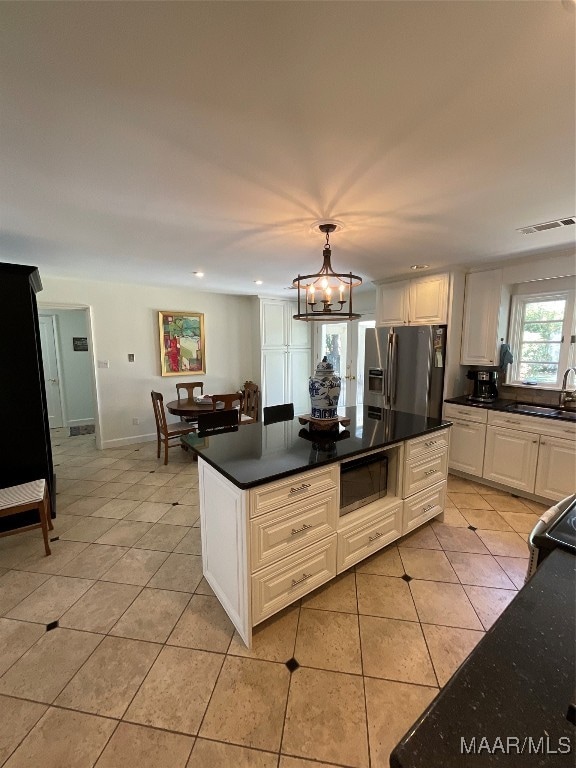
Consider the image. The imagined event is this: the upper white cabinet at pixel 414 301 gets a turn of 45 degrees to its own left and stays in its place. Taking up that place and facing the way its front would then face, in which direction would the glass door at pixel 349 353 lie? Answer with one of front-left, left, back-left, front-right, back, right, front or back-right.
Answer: back-right

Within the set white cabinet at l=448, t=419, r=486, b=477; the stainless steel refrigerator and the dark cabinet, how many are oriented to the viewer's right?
1

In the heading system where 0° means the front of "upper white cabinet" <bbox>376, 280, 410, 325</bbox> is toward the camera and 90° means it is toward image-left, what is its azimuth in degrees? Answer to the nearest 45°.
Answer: approximately 45°

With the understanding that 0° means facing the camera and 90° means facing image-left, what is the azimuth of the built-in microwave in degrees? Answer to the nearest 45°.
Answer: approximately 315°

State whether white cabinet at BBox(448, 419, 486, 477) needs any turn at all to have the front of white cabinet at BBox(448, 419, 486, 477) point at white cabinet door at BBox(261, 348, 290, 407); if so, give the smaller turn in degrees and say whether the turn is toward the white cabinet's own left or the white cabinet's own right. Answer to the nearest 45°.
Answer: approximately 45° to the white cabinet's own right

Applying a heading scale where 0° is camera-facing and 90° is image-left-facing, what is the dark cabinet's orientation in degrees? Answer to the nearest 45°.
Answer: approximately 270°

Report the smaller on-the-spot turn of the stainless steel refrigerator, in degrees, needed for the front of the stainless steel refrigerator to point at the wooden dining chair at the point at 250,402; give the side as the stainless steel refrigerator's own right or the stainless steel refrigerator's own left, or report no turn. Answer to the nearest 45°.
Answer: approximately 45° to the stainless steel refrigerator's own right

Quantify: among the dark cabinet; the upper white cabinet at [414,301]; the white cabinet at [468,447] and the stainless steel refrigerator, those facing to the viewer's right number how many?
1

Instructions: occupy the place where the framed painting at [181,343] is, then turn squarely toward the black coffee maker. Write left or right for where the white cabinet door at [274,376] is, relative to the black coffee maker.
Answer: left

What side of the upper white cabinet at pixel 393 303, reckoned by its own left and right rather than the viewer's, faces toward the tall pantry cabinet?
right

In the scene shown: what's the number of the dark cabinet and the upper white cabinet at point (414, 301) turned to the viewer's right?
1
